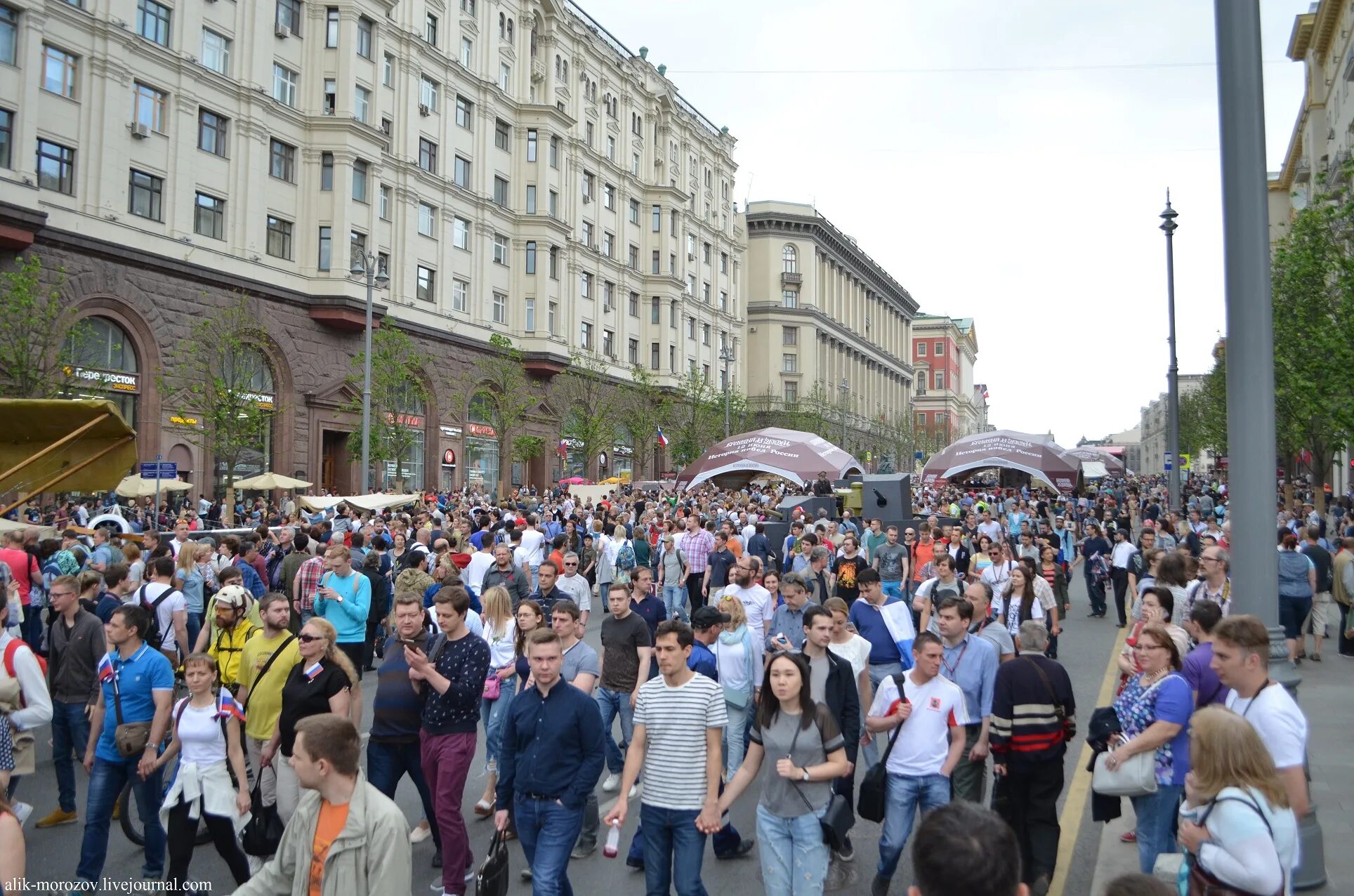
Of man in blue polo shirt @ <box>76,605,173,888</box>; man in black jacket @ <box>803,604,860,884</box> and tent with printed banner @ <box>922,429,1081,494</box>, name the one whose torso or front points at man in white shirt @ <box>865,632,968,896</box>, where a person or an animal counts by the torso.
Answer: the tent with printed banner

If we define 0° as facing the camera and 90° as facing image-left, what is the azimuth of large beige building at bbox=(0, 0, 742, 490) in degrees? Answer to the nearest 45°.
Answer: approximately 315°

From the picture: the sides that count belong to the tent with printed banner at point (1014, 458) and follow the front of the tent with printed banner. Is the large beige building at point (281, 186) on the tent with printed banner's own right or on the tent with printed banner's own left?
on the tent with printed banner's own right

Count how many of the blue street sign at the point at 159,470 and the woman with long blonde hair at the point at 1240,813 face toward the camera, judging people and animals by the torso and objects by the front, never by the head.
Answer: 1

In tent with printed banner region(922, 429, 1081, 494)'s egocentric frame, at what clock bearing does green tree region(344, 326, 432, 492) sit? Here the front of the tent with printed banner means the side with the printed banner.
The green tree is roughly at 1 o'clock from the tent with printed banner.

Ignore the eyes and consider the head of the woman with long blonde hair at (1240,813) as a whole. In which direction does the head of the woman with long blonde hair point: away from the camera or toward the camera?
away from the camera

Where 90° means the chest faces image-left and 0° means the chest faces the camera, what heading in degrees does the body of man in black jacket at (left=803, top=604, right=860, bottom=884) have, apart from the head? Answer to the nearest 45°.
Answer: approximately 45°

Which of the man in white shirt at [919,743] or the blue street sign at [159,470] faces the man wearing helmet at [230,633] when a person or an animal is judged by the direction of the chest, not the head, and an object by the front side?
the blue street sign
